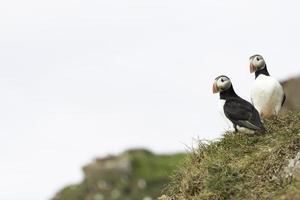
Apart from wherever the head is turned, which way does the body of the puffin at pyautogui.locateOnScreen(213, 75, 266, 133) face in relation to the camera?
to the viewer's left

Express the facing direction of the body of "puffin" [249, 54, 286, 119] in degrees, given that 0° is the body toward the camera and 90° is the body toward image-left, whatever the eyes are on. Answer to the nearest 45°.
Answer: approximately 45°

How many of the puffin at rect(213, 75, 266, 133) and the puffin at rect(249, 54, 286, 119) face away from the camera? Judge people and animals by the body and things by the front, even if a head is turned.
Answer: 0

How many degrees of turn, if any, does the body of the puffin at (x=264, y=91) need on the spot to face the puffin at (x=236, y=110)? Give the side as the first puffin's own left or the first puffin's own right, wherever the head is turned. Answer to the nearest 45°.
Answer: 0° — it already faces it

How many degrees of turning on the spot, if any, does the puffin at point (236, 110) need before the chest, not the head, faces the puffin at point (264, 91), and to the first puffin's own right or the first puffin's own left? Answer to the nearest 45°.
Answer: approximately 135° to the first puffin's own right
